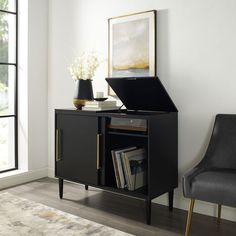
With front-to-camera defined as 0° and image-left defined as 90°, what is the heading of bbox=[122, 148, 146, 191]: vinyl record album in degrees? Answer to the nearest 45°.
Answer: approximately 315°

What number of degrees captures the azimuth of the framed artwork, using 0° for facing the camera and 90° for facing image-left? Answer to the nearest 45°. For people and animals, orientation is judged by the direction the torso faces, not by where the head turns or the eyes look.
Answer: approximately 45°
